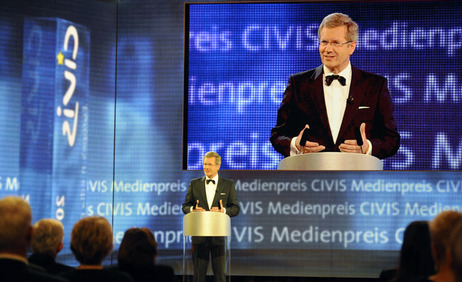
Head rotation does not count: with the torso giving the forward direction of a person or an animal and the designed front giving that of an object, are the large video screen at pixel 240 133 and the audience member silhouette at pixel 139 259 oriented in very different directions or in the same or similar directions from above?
very different directions

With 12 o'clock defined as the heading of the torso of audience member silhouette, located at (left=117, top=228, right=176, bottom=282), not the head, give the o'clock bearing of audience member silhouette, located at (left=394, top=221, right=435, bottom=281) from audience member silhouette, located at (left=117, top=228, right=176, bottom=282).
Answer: audience member silhouette, located at (left=394, top=221, right=435, bottom=281) is roughly at 4 o'clock from audience member silhouette, located at (left=117, top=228, right=176, bottom=282).

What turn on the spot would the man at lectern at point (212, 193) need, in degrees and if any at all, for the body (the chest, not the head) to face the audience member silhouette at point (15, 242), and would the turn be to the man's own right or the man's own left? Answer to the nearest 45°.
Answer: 0° — they already face them

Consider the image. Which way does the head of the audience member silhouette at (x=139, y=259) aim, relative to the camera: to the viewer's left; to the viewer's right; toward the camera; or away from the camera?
away from the camera

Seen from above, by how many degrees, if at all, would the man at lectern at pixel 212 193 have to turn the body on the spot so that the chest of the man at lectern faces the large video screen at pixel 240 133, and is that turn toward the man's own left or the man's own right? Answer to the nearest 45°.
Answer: approximately 180°

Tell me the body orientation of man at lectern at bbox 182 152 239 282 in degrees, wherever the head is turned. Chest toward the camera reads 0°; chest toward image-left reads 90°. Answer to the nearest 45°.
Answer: approximately 0°

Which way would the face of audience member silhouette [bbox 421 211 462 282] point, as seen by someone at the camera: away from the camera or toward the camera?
away from the camera

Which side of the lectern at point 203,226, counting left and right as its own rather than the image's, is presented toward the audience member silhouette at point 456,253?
front

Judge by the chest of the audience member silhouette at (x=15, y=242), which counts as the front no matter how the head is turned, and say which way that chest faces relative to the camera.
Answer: away from the camera

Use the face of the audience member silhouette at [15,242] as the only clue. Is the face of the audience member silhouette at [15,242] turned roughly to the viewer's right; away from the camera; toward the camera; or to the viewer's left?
away from the camera

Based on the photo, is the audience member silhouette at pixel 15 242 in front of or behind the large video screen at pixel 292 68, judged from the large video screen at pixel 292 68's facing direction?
in front
